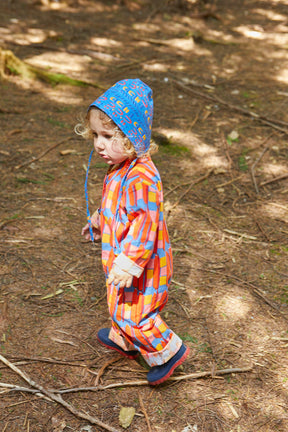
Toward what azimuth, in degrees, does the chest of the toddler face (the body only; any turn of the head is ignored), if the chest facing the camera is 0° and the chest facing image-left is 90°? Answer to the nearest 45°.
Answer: approximately 90°

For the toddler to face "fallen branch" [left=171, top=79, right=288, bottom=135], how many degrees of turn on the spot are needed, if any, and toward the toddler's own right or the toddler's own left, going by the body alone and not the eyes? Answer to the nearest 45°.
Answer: approximately 90° to the toddler's own right

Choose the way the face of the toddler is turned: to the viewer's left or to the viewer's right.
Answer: to the viewer's left
